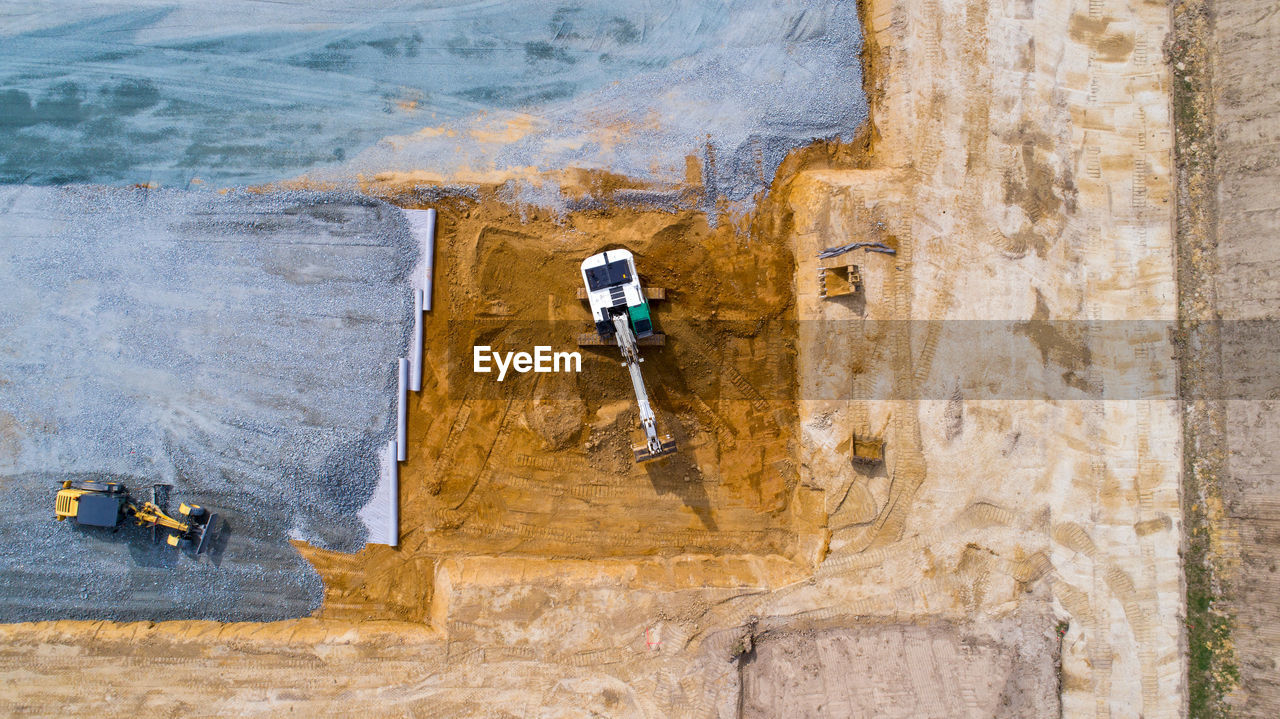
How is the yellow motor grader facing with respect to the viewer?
to the viewer's right
